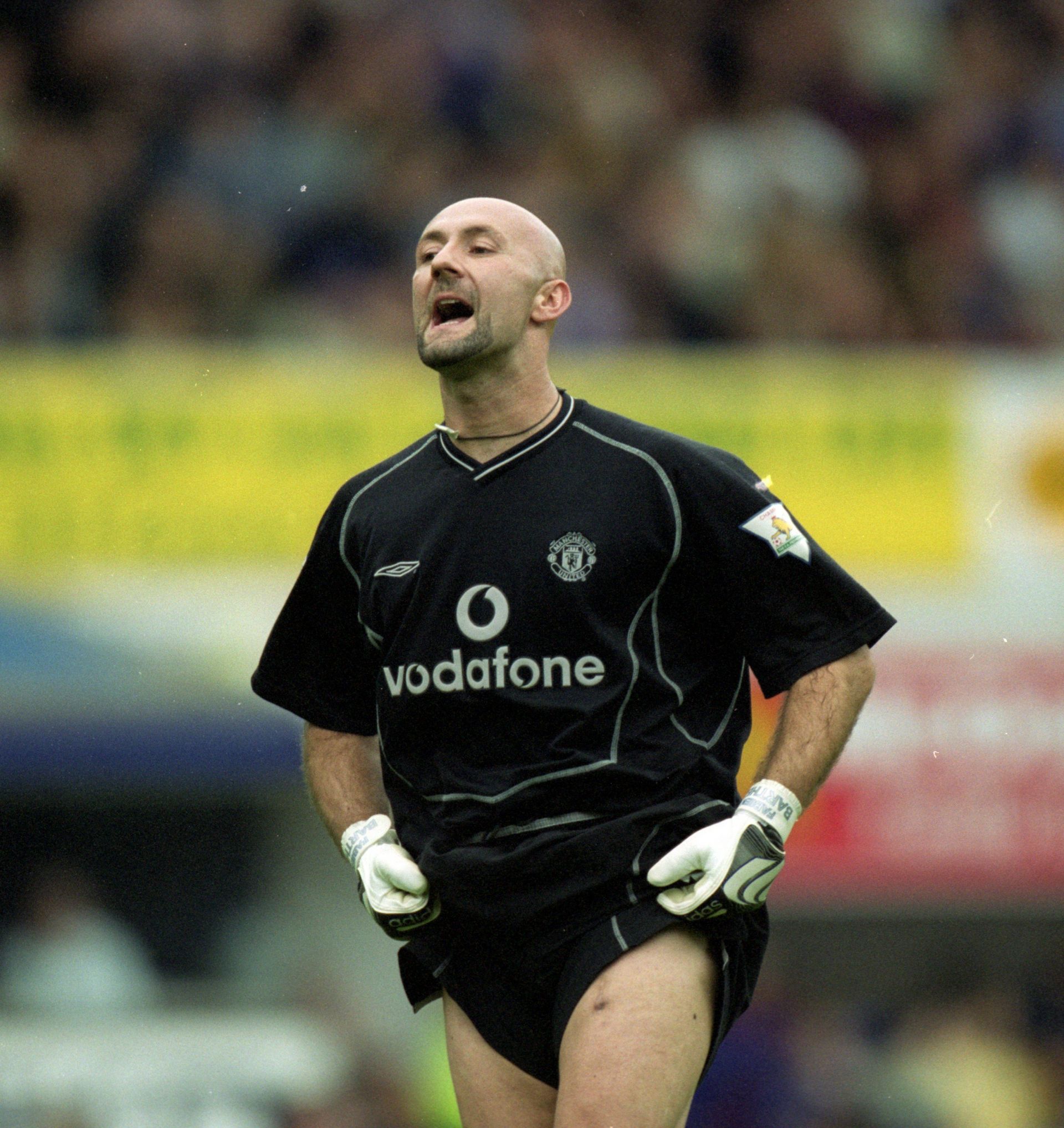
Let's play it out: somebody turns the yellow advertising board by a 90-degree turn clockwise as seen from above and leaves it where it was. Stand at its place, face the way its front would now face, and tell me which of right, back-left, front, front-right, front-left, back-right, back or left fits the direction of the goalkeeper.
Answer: left

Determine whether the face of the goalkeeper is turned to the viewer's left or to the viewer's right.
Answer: to the viewer's left

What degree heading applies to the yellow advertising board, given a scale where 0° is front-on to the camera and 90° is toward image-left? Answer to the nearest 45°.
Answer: approximately 0°
